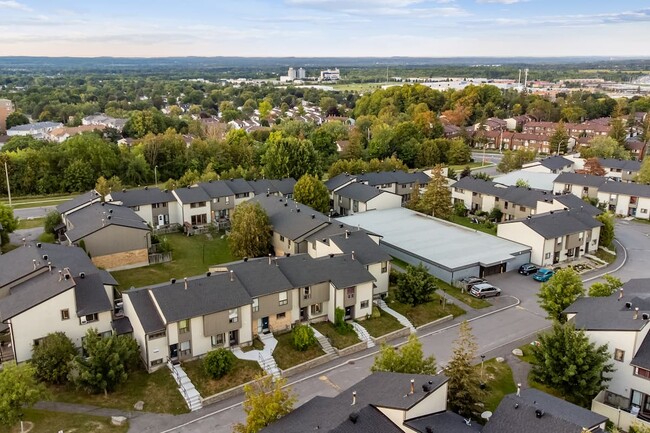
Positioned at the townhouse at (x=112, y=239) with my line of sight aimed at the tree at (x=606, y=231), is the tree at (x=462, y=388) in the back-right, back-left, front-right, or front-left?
front-right

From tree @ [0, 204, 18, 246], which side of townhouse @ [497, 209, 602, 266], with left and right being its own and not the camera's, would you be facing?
right

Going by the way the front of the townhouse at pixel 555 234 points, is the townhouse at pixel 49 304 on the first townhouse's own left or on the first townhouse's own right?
on the first townhouse's own right

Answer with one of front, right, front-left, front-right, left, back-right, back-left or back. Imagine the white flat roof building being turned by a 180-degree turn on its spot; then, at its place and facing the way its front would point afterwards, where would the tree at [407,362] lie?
back-left

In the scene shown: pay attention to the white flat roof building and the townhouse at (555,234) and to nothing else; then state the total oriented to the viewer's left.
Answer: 0

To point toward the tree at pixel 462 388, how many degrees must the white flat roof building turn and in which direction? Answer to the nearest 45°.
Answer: approximately 45° to its right

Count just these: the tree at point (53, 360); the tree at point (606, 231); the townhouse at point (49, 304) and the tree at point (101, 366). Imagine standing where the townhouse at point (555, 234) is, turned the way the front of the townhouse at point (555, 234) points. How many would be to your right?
3

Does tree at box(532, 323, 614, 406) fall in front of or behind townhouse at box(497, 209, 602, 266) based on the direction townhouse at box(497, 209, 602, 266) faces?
in front

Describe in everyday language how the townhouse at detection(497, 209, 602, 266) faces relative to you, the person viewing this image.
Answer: facing the viewer and to the right of the viewer

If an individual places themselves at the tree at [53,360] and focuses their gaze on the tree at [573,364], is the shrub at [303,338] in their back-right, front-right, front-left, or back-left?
front-left

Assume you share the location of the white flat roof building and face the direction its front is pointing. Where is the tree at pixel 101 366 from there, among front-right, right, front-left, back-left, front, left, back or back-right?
right

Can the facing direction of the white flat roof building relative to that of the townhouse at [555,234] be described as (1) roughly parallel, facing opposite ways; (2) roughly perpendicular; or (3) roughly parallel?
roughly parallel

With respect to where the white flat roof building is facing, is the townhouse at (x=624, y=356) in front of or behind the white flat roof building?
in front
